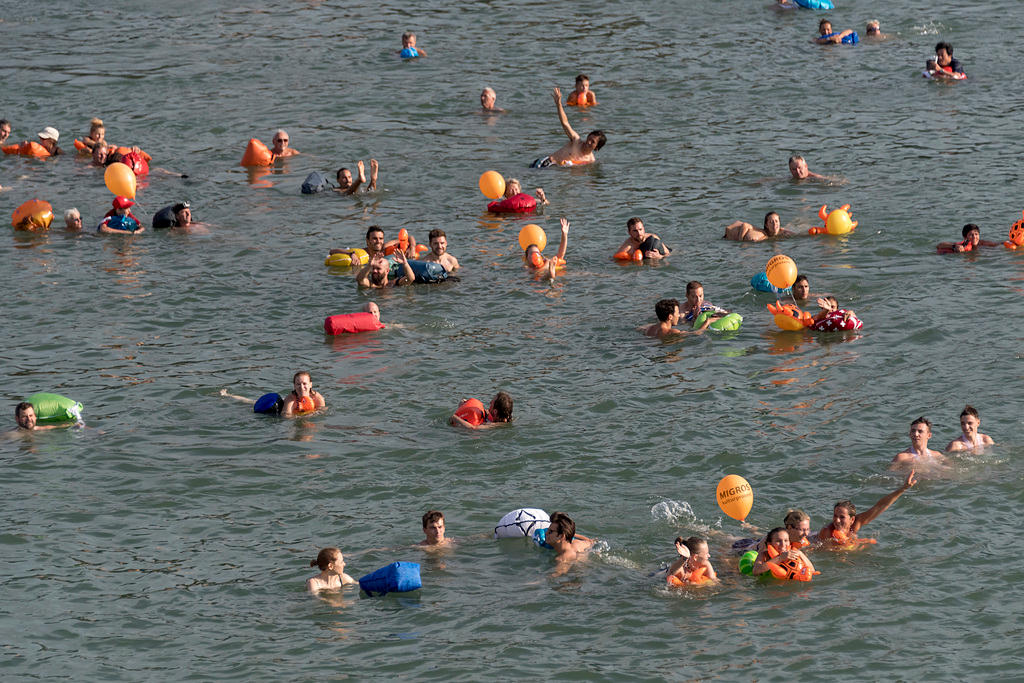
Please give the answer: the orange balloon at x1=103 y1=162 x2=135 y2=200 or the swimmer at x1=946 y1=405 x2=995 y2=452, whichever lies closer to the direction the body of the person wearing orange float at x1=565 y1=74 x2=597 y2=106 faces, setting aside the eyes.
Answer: the swimmer

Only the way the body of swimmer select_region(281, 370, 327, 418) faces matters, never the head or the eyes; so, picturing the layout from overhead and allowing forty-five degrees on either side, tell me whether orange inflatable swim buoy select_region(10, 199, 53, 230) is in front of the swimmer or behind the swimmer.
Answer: behind

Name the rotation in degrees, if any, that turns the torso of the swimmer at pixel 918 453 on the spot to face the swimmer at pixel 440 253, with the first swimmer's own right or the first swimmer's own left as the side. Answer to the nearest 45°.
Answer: approximately 135° to the first swimmer's own right

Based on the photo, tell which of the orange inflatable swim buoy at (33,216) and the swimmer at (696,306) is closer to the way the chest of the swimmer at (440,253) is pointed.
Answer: the swimmer

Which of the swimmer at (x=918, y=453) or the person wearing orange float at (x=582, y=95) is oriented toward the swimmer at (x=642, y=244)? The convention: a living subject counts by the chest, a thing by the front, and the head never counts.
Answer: the person wearing orange float

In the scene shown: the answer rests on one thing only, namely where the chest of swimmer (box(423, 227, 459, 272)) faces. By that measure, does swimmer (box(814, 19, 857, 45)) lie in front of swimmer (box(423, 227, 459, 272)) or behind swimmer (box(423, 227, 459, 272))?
behind

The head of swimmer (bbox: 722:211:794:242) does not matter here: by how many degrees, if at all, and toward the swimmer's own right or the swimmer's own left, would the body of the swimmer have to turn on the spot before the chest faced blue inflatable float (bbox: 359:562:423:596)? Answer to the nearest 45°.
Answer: approximately 45° to the swimmer's own right

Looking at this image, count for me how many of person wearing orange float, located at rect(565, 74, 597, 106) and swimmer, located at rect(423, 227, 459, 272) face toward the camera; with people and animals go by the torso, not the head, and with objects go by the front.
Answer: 2

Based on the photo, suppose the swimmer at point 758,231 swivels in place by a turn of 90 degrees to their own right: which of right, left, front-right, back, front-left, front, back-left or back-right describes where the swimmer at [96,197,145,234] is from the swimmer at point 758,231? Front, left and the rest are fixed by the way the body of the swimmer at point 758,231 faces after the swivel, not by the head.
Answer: front-right

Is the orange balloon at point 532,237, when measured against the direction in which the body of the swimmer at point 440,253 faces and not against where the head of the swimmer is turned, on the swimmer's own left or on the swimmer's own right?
on the swimmer's own left
